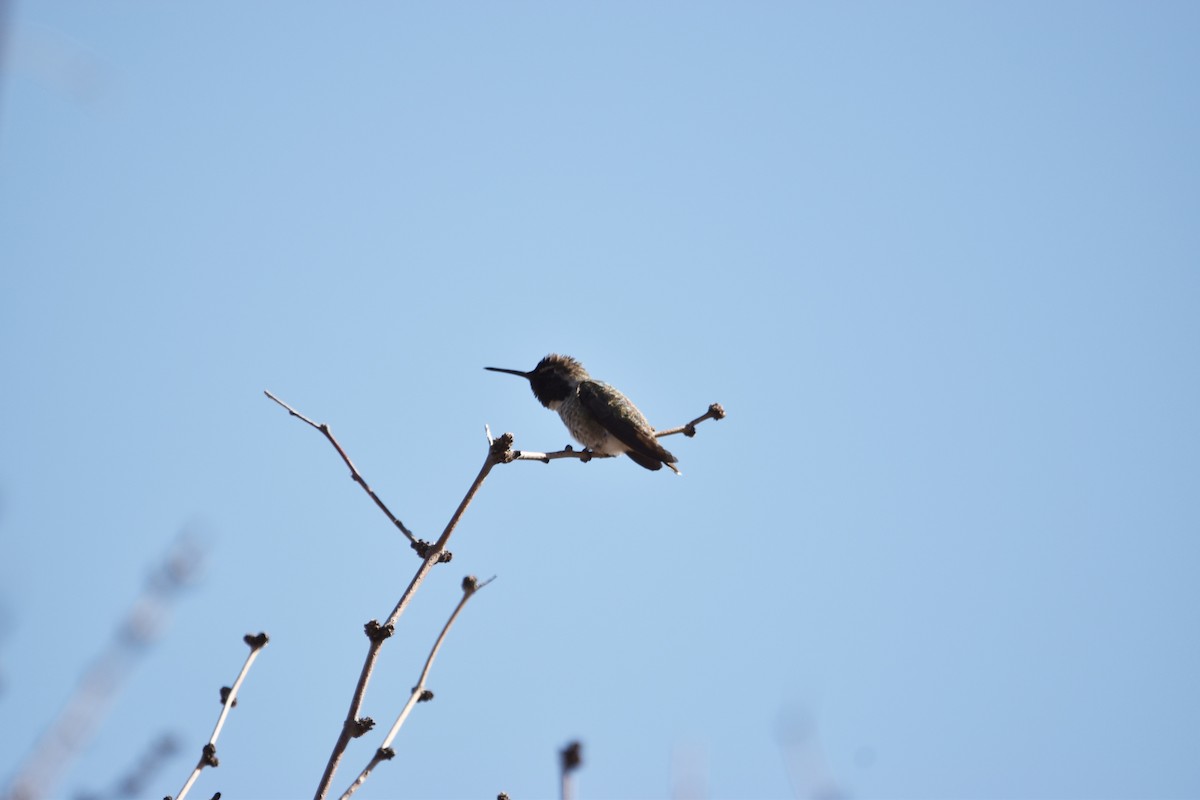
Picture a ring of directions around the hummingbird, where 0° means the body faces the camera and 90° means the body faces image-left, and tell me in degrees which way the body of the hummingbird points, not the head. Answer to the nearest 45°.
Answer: approximately 90°
